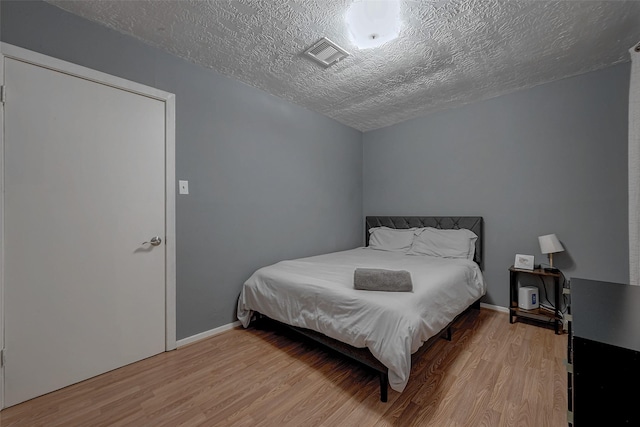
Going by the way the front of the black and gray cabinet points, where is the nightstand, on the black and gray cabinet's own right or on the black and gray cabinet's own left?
on the black and gray cabinet's own right

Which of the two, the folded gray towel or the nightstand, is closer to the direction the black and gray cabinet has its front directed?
the folded gray towel

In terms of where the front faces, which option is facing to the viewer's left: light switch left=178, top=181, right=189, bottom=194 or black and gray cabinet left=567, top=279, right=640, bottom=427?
the black and gray cabinet

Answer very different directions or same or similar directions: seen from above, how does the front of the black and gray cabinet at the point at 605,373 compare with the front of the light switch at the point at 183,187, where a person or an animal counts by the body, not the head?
very different directions

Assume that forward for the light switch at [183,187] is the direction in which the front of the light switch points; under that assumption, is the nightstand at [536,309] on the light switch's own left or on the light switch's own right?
on the light switch's own left

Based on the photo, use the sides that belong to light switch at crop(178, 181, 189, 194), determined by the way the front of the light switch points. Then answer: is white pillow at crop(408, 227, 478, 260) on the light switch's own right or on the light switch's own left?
on the light switch's own left

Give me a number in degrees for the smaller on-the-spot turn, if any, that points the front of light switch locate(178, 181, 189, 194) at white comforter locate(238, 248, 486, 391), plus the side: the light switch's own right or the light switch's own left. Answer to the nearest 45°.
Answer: approximately 45° to the light switch's own left

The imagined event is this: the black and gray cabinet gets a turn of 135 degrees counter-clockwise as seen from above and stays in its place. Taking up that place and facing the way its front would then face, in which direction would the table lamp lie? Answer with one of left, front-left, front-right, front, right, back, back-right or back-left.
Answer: back-left

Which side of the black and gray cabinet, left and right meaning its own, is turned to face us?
left

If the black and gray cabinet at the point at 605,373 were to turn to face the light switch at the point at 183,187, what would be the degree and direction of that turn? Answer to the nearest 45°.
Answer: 0° — it already faces it
